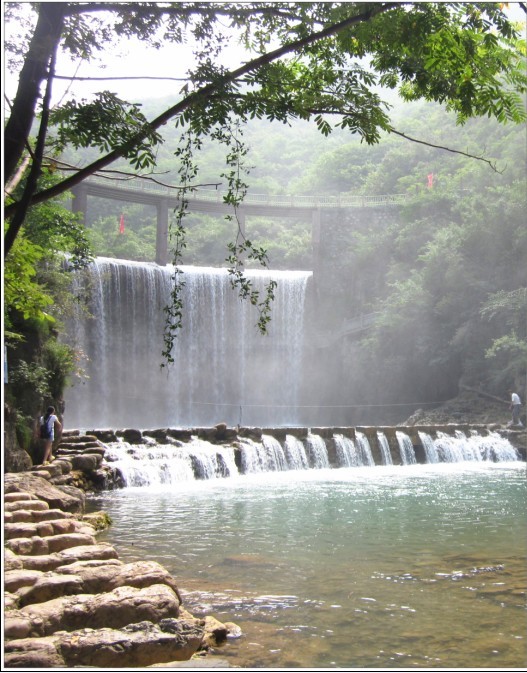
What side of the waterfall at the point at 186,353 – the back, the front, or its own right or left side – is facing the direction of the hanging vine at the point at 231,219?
front

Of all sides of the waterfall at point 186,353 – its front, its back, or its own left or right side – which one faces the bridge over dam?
back

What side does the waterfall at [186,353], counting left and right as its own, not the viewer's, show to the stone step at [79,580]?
front

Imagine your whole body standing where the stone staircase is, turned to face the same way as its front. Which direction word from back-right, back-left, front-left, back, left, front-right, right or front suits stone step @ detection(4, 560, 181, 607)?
front

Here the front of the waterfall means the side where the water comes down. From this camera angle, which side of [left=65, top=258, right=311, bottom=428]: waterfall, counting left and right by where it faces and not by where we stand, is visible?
front

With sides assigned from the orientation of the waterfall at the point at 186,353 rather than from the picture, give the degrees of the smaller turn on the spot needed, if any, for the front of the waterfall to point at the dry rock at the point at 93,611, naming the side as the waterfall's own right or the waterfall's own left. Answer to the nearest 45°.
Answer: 0° — it already faces it

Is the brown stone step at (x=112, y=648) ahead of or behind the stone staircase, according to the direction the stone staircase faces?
ahead

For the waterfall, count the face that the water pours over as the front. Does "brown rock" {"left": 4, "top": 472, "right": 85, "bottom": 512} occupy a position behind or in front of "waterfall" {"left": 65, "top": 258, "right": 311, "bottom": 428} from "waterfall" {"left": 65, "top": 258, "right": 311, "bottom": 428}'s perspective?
in front

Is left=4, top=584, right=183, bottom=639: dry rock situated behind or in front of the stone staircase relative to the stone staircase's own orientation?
in front

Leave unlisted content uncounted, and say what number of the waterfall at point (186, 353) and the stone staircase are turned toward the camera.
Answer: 2

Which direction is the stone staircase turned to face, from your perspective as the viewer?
facing the viewer
